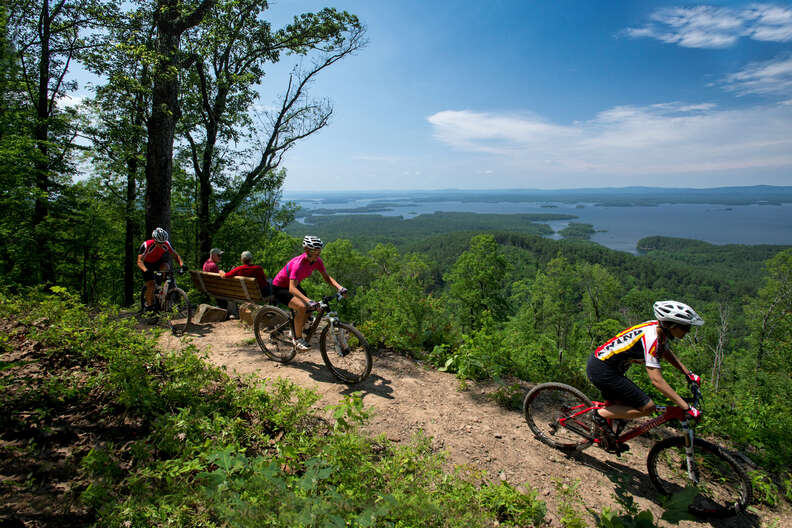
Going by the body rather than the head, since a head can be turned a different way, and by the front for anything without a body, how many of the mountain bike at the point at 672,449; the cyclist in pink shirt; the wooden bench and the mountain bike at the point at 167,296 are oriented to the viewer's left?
0

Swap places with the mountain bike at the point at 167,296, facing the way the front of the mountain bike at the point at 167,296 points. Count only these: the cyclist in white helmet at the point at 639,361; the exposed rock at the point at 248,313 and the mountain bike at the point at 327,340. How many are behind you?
0

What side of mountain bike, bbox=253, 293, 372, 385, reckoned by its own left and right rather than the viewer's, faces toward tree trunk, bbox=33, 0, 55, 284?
back

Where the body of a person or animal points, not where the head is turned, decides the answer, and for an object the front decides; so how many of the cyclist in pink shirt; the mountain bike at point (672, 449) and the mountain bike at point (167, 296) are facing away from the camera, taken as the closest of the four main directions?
0

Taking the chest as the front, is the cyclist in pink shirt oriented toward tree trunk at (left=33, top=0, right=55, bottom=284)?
no

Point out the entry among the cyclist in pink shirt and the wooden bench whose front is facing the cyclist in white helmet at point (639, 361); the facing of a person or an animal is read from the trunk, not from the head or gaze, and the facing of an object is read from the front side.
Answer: the cyclist in pink shirt

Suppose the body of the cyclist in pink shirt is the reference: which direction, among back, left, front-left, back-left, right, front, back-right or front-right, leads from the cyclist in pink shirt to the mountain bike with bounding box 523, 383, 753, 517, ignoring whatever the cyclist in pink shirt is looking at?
front

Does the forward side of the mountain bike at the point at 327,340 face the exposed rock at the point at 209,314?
no

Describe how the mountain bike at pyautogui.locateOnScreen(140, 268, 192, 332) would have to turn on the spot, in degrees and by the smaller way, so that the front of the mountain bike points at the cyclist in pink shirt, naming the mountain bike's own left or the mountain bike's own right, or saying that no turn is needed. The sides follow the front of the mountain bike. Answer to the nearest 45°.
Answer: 0° — it already faces them

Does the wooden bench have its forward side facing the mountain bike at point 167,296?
no

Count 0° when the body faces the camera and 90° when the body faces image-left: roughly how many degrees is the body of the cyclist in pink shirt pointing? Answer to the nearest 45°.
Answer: approximately 315°

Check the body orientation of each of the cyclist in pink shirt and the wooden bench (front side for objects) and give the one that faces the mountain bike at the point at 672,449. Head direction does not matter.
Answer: the cyclist in pink shirt

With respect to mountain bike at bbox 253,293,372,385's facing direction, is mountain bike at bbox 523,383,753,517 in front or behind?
in front

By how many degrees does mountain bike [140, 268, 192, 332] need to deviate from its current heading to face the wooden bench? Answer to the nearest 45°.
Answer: approximately 45° to its left

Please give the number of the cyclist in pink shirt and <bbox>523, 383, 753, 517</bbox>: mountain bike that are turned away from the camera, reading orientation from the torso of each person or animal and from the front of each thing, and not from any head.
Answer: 0

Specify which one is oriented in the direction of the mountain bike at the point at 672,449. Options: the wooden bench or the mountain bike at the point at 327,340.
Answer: the mountain bike at the point at 327,340

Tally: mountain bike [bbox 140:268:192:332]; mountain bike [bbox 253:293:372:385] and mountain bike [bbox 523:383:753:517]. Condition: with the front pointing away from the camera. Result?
0

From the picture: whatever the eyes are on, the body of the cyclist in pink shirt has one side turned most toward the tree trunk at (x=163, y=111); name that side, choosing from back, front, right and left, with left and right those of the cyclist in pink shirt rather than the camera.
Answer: back

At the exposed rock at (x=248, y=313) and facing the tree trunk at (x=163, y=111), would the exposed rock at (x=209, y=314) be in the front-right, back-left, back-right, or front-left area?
front-left
